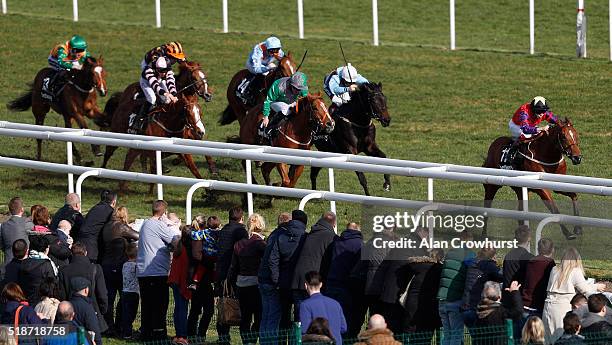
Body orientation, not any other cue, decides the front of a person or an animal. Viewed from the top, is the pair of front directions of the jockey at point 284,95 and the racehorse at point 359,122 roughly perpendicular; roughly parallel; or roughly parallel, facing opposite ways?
roughly parallel

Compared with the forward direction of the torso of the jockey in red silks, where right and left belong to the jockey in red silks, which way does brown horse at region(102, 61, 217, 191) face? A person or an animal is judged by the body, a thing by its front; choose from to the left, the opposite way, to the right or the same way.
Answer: the same way

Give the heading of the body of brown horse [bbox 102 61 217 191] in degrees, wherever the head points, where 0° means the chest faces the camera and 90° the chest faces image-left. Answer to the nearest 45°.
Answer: approximately 315°

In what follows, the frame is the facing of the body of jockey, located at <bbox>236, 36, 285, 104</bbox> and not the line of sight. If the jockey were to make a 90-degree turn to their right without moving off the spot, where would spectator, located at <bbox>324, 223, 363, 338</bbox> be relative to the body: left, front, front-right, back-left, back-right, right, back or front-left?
front-left

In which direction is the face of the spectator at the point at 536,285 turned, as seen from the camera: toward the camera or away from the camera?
away from the camera

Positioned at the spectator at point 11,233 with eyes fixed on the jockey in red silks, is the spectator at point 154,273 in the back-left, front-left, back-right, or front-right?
front-right

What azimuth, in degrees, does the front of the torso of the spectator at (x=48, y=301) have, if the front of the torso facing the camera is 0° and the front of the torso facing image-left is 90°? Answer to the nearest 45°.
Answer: approximately 180°

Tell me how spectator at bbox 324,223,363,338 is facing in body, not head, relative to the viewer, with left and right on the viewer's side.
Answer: facing away from the viewer and to the right of the viewer

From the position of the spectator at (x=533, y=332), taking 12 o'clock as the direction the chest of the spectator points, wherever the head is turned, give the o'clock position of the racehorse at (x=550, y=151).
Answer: The racehorse is roughly at 12 o'clock from the spectator.

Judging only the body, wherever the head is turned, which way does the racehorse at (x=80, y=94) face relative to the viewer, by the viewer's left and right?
facing the viewer and to the right of the viewer

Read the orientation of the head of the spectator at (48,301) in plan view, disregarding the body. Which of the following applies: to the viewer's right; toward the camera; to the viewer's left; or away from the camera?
away from the camera

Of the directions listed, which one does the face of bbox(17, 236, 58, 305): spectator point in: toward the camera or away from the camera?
away from the camera
